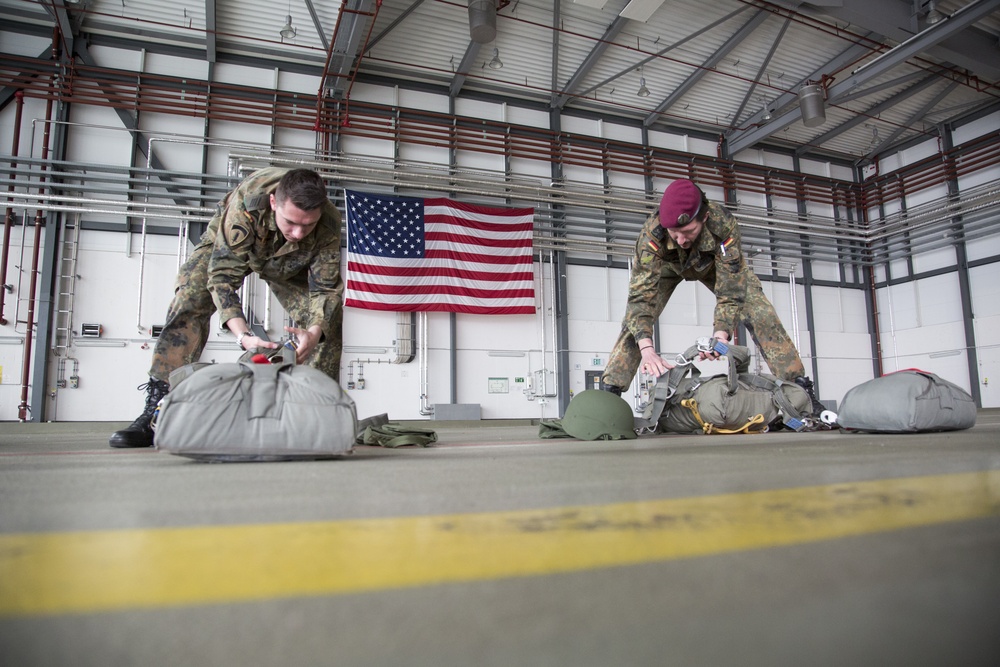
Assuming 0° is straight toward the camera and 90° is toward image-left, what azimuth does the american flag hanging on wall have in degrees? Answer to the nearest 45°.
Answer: approximately 0°

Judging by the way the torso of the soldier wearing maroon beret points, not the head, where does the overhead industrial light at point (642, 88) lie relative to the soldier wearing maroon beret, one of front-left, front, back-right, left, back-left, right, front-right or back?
back

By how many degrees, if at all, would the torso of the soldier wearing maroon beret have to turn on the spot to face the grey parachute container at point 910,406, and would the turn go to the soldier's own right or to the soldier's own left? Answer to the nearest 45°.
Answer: approximately 45° to the soldier's own left

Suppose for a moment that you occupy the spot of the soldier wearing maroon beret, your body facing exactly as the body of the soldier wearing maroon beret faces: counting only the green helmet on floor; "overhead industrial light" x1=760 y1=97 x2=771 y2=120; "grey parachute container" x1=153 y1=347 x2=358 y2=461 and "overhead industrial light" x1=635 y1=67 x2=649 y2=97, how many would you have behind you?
2

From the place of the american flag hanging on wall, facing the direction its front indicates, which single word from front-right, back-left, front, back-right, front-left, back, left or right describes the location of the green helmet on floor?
front

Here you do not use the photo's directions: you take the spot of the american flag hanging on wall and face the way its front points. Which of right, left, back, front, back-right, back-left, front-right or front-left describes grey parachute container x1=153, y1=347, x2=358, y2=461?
front

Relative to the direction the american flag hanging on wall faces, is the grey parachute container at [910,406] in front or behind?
in front

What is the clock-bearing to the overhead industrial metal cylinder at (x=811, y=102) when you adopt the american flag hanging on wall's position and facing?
The overhead industrial metal cylinder is roughly at 9 o'clock from the american flag hanging on wall.

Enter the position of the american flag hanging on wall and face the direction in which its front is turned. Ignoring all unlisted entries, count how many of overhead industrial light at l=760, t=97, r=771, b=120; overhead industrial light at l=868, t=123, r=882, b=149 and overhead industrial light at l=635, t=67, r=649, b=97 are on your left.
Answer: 3

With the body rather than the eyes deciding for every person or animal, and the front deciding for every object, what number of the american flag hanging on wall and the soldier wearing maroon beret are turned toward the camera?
2

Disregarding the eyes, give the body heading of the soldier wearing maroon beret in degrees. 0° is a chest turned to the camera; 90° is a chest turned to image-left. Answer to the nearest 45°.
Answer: approximately 0°

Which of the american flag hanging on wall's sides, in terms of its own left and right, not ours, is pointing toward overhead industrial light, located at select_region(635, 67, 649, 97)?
left
